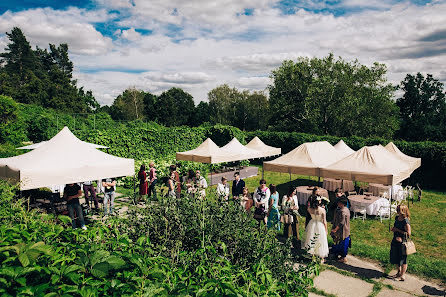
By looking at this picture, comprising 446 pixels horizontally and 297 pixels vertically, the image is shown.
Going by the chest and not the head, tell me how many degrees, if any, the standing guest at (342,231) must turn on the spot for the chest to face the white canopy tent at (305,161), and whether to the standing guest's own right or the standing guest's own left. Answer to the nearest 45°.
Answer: approximately 45° to the standing guest's own right

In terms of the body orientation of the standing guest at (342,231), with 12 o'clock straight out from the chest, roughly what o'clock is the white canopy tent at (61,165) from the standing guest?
The white canopy tent is roughly at 12 o'clock from the standing guest.

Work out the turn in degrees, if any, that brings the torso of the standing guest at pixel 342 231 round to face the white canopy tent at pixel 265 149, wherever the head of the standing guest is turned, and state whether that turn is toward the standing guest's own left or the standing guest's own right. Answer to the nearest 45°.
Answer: approximately 45° to the standing guest's own right

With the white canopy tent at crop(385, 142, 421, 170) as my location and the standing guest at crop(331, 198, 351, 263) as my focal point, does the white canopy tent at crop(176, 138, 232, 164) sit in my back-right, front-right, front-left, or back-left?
front-right

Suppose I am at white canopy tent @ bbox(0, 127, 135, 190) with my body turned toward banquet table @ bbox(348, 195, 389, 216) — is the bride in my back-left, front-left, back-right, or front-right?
front-right

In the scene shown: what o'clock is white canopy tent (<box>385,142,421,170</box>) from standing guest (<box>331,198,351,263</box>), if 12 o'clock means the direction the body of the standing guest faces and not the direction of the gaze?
The white canopy tent is roughly at 2 o'clock from the standing guest.

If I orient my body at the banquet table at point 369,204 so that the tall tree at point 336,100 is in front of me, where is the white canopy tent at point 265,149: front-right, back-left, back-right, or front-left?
front-left

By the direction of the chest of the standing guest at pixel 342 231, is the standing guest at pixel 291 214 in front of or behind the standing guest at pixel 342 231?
in front

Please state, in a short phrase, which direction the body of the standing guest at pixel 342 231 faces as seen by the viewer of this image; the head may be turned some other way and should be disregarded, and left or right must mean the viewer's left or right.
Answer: facing away from the viewer and to the left of the viewer

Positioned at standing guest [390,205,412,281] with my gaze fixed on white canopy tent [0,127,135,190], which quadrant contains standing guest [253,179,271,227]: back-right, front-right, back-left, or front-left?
front-right

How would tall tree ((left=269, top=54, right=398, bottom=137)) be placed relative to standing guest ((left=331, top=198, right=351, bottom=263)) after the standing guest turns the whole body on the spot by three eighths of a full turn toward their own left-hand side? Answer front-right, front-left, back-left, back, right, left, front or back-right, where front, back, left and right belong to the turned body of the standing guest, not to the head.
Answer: back
